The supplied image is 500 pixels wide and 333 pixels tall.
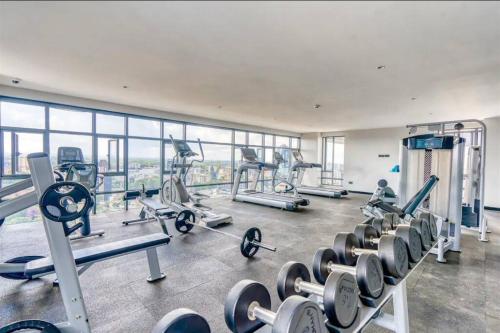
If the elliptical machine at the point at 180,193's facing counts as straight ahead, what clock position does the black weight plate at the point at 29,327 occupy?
The black weight plate is roughly at 8 o'clock from the elliptical machine.

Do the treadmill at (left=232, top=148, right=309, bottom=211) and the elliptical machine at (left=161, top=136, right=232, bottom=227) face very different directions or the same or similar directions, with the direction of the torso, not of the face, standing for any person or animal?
same or similar directions

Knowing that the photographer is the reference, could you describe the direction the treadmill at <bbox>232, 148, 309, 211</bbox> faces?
facing away from the viewer and to the left of the viewer

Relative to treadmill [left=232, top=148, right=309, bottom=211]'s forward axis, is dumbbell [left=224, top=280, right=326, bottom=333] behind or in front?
behind

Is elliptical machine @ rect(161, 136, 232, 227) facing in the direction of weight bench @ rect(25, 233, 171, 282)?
no

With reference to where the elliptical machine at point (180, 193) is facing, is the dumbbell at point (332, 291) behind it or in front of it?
behind

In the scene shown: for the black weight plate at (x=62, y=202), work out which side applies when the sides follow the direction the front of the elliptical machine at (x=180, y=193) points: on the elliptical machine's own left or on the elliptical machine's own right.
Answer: on the elliptical machine's own left

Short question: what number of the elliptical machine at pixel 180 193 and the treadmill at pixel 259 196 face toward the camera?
0

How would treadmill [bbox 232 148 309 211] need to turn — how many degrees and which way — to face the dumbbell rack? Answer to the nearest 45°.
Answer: approximately 135° to its left

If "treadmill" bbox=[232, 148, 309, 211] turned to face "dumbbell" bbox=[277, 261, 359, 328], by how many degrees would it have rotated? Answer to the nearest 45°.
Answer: approximately 135° to its left

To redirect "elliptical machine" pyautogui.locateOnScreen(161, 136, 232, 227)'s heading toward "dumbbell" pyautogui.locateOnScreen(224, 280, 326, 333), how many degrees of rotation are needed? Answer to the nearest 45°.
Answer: approximately 135° to its left

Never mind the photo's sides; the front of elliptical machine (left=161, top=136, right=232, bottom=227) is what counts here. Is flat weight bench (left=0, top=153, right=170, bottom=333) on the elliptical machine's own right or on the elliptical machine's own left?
on the elliptical machine's own left

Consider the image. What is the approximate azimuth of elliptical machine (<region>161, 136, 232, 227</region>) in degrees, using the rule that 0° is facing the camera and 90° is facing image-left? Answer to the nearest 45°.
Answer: approximately 135°

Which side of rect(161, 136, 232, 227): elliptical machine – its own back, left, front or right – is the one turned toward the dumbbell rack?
back

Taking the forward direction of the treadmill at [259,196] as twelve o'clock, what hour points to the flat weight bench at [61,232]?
The flat weight bench is roughly at 8 o'clock from the treadmill.
